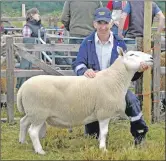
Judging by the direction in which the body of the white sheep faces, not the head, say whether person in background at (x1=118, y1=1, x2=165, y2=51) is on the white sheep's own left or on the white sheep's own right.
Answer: on the white sheep's own left

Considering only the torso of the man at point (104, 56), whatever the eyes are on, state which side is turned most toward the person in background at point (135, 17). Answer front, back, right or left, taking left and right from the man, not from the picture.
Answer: back

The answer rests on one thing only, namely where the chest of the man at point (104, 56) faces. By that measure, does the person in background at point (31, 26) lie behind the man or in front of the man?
behind

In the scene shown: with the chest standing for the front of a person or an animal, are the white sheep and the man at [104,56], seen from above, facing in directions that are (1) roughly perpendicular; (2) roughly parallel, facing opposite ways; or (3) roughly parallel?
roughly perpendicular

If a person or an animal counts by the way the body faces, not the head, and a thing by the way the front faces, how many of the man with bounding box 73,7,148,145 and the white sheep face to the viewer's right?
1

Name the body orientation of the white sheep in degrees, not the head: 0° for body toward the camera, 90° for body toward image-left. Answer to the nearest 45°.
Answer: approximately 270°

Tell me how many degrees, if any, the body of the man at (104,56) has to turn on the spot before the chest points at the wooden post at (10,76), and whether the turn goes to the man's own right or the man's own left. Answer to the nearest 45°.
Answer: approximately 135° to the man's own right

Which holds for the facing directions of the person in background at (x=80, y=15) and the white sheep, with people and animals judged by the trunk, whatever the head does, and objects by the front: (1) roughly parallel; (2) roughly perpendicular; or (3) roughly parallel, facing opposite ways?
roughly perpendicular

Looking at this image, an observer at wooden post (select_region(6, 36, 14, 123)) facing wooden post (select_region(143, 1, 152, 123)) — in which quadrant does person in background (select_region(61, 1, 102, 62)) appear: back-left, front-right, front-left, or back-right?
front-left

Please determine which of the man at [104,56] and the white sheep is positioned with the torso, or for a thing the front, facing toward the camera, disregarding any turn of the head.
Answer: the man

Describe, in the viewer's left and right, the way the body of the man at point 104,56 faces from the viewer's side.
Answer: facing the viewer
